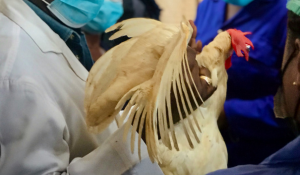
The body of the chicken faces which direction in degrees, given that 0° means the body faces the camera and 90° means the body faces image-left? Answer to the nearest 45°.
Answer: approximately 270°

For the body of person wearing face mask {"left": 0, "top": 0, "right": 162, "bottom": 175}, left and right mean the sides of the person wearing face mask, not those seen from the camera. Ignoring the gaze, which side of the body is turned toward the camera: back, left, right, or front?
right
